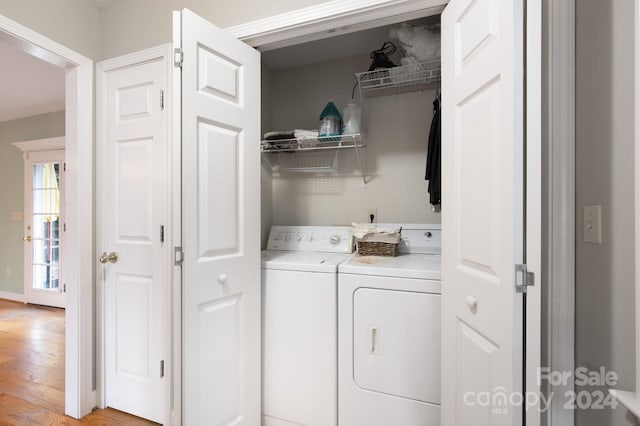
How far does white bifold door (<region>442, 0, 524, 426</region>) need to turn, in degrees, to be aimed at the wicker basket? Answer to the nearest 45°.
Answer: approximately 90° to its right

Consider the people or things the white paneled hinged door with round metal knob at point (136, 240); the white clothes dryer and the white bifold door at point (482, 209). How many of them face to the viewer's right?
0

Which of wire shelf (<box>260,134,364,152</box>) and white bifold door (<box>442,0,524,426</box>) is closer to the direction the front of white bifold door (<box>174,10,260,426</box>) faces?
the white bifold door

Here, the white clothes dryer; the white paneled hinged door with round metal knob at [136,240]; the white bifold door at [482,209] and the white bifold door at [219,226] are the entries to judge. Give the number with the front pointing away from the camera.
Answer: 0

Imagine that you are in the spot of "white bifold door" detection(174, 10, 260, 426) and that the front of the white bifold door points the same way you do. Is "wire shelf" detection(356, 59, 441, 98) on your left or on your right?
on your left

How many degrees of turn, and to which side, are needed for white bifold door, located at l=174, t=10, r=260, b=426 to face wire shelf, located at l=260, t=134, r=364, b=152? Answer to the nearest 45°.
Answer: approximately 90° to its left

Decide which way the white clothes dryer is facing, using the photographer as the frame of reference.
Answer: facing the viewer and to the left of the viewer

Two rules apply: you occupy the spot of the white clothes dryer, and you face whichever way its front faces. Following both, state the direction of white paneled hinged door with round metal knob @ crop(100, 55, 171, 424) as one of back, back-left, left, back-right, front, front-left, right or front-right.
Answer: front-right

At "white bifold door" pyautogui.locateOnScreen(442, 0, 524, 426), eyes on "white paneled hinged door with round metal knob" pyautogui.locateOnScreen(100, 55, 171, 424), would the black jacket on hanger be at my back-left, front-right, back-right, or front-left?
front-right

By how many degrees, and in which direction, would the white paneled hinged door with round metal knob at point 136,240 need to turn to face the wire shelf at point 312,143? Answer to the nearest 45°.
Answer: approximately 135° to its left

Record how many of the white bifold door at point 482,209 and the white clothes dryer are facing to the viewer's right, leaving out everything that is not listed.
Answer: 0

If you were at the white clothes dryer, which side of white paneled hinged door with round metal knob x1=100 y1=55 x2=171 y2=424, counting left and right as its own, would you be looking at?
left

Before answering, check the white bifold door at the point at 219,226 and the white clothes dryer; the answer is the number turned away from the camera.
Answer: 0

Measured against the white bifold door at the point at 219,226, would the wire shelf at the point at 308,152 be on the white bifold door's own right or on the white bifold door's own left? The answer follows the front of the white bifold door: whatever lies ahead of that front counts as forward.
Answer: on the white bifold door's own left
